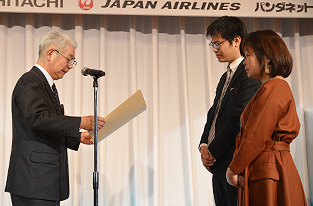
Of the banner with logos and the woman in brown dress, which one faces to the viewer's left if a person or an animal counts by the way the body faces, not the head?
the woman in brown dress

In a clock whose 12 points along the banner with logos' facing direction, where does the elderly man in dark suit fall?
The elderly man in dark suit is roughly at 1 o'clock from the banner with logos.

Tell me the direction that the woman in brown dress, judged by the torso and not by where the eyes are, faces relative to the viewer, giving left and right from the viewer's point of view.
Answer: facing to the left of the viewer

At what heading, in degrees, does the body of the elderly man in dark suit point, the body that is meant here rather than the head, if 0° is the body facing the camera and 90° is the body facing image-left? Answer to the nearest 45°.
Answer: approximately 270°

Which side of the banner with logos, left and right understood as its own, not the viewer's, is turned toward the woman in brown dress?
front

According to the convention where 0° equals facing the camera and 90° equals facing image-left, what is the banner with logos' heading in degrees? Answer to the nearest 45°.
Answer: approximately 0°

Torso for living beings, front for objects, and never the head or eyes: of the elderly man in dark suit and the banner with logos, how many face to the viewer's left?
0

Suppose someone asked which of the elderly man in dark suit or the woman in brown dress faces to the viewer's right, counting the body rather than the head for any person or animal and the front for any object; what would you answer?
the elderly man in dark suit

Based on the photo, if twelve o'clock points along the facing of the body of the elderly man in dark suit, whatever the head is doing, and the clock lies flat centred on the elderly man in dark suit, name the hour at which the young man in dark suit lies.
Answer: The young man in dark suit is roughly at 12 o'clock from the elderly man in dark suit.

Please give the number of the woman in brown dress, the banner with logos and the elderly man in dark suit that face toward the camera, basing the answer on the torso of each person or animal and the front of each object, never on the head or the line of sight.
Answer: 1

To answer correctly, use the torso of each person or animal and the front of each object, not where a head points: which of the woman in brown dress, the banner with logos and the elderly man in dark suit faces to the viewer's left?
the woman in brown dress

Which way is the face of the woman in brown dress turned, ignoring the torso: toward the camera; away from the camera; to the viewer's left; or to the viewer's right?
to the viewer's left

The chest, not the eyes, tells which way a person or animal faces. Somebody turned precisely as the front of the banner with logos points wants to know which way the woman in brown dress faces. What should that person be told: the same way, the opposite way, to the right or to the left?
to the right

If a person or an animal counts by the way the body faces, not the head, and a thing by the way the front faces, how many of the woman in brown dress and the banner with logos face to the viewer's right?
0

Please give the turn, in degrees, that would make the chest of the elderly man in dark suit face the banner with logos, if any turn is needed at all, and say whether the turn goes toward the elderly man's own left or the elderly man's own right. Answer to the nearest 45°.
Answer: approximately 45° to the elderly man's own left
